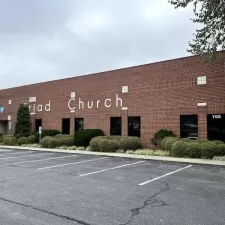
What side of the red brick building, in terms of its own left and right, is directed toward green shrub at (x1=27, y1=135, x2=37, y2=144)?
right

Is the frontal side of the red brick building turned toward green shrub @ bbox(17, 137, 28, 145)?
no

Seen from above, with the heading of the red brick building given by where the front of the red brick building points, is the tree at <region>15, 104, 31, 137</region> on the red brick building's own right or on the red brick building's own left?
on the red brick building's own right

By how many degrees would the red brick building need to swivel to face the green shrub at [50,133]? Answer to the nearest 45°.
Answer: approximately 90° to its right

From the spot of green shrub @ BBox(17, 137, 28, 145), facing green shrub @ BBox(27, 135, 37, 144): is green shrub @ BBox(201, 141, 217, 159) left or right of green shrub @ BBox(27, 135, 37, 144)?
right

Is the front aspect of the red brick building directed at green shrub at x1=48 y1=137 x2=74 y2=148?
no

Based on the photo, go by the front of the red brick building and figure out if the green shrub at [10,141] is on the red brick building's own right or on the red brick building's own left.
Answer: on the red brick building's own right

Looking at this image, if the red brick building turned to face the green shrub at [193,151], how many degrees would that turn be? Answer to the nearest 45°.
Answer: approximately 45° to its left

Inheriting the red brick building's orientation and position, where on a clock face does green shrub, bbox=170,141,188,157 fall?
The green shrub is roughly at 10 o'clock from the red brick building.

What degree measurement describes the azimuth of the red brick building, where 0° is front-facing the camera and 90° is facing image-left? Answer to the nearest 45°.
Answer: approximately 45°
